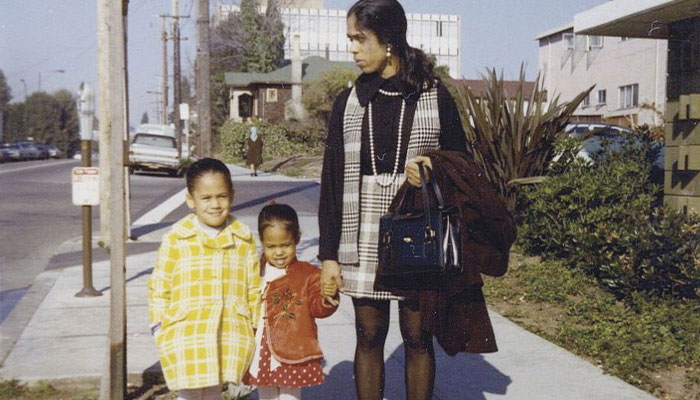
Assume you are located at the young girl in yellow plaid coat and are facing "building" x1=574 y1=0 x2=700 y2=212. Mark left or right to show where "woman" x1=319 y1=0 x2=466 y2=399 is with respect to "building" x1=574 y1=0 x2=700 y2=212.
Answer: right

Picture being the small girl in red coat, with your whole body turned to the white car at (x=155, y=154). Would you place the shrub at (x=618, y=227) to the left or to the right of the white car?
right

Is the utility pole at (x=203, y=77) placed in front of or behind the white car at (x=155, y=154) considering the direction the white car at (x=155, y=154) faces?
behind
